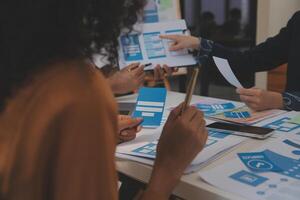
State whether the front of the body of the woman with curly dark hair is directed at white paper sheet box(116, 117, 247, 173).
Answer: yes

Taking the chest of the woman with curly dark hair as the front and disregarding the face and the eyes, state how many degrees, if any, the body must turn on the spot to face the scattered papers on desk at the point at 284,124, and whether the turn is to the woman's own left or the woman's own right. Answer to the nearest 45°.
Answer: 0° — they already face it

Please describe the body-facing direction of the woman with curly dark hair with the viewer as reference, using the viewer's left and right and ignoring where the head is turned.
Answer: facing away from the viewer and to the right of the viewer

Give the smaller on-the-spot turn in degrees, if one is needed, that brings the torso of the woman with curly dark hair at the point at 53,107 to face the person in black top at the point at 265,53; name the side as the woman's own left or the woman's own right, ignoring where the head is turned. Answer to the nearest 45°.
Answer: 0° — they already face them

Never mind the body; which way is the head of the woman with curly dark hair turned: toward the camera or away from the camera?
away from the camera

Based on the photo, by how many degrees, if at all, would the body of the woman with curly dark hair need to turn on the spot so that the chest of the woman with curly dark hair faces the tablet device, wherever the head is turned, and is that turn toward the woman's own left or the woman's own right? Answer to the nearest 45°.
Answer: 0° — they already face it
